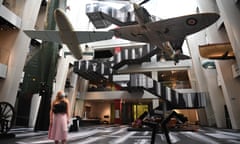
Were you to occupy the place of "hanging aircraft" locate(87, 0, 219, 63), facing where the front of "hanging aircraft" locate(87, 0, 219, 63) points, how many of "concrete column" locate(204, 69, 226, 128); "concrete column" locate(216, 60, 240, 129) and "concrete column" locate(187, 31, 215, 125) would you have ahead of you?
0

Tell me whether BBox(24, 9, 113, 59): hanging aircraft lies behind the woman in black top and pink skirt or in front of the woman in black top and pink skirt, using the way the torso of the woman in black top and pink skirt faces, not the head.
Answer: in front

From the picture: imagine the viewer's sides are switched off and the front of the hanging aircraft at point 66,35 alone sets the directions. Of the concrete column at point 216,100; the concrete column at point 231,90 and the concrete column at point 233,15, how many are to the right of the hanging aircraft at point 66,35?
0

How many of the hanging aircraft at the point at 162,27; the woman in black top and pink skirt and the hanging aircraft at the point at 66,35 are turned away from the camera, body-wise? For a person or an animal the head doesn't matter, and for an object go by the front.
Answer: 1

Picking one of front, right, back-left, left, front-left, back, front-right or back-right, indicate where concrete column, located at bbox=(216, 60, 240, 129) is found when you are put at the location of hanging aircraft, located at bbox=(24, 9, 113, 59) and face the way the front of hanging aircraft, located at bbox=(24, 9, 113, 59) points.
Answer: back-left

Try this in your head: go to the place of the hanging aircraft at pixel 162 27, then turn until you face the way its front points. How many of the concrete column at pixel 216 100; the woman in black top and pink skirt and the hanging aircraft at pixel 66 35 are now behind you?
1

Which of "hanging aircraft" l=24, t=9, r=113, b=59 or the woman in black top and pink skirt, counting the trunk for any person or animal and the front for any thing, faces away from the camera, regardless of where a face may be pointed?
the woman in black top and pink skirt

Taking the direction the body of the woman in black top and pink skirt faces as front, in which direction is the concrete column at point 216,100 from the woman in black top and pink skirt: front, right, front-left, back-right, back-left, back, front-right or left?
front-right

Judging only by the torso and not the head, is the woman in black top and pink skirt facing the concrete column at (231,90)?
no

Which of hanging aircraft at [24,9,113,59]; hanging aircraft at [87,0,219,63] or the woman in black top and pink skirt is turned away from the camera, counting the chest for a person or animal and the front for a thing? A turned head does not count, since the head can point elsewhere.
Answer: the woman in black top and pink skirt

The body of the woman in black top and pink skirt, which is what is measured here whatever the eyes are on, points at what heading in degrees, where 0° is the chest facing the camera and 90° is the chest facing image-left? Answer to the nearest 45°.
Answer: approximately 180°

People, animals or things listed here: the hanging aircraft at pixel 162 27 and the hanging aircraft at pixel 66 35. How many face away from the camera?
0

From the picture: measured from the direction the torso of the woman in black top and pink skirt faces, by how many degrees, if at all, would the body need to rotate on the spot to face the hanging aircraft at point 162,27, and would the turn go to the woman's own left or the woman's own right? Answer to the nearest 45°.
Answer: approximately 45° to the woman's own right

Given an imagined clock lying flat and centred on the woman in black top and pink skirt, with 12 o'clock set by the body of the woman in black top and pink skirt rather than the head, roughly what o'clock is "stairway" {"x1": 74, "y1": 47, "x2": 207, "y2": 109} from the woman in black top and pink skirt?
The stairway is roughly at 1 o'clock from the woman in black top and pink skirt.

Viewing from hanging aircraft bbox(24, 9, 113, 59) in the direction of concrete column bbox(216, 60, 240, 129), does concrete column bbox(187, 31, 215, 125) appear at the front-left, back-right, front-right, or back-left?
front-left

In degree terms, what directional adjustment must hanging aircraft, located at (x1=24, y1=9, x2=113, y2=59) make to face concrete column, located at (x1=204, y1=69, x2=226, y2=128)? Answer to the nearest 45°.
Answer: approximately 135° to its left

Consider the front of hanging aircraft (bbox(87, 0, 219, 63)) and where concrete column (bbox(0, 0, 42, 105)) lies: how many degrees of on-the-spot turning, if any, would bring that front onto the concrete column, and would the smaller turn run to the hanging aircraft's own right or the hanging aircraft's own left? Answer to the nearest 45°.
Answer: approximately 45° to the hanging aircraft's own right

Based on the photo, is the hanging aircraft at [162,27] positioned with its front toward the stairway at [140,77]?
no

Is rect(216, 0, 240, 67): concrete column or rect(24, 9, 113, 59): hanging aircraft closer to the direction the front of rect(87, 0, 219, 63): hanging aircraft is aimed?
the hanging aircraft
